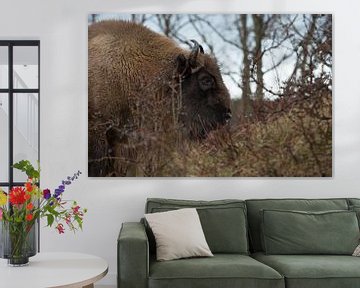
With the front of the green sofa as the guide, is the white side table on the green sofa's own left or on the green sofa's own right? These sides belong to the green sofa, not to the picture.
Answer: on the green sofa's own right

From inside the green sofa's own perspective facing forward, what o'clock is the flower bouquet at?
The flower bouquet is roughly at 2 o'clock from the green sofa.

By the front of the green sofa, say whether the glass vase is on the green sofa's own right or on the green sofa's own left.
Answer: on the green sofa's own right

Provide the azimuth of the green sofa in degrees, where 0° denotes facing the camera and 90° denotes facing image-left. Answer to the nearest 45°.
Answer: approximately 0°
